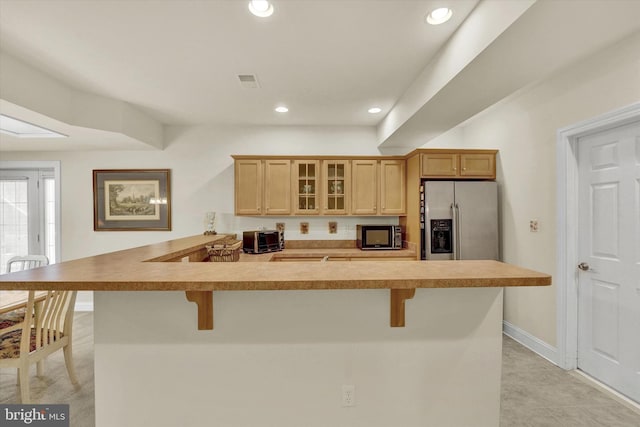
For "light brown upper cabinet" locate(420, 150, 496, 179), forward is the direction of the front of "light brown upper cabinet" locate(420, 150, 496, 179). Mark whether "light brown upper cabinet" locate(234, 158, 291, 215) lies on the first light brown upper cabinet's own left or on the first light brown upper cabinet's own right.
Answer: on the first light brown upper cabinet's own right

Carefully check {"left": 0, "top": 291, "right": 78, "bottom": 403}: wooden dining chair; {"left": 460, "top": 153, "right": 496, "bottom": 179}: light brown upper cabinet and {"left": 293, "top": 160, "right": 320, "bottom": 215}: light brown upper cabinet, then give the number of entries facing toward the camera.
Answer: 2

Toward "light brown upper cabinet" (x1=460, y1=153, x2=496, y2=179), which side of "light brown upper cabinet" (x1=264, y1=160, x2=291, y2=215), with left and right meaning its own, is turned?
left

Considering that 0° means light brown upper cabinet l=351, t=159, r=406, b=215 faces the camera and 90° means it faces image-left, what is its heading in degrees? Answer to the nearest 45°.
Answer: approximately 0°

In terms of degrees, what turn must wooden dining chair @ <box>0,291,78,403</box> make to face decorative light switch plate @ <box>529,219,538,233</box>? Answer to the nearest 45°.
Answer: approximately 180°

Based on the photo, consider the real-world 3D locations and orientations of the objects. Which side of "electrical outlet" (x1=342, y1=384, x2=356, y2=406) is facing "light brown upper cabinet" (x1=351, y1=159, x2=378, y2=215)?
back

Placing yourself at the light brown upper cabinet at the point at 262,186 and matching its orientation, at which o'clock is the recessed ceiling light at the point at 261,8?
The recessed ceiling light is roughly at 12 o'clock from the light brown upper cabinet.

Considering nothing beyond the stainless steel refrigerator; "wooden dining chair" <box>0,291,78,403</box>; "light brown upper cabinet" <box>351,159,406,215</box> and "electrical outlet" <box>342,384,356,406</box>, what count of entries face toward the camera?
3

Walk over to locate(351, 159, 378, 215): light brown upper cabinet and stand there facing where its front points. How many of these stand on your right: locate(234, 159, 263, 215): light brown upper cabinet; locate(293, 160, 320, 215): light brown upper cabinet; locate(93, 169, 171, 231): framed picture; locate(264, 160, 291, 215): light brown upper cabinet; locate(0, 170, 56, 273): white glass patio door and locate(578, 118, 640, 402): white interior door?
5

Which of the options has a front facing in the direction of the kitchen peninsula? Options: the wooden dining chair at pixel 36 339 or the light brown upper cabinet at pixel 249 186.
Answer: the light brown upper cabinet

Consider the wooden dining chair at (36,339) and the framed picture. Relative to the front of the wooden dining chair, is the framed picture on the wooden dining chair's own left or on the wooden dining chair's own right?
on the wooden dining chair's own right

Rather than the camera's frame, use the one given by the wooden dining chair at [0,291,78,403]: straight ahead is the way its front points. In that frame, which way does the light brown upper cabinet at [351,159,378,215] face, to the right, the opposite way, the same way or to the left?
to the left

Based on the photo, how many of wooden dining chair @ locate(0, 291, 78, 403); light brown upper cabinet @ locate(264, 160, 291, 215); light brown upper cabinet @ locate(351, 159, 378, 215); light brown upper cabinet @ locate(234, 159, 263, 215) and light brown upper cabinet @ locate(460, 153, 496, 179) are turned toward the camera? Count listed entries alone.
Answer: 4
